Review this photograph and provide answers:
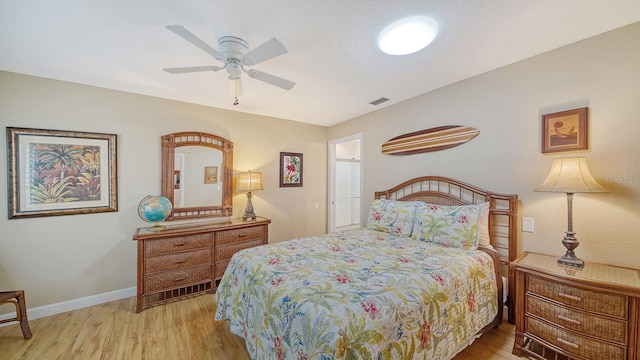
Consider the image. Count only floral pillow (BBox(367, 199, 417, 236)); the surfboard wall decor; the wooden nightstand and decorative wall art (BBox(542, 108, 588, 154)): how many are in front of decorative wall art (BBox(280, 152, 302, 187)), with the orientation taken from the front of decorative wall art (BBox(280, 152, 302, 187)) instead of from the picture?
4

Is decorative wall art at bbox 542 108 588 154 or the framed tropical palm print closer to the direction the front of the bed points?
the framed tropical palm print

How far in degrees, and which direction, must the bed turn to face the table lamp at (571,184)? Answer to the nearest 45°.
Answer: approximately 135° to its left

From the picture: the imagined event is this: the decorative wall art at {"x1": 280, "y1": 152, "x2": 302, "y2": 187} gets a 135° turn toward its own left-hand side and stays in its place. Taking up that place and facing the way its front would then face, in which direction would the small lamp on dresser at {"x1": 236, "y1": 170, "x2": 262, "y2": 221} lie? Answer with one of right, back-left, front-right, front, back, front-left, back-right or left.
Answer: back-left

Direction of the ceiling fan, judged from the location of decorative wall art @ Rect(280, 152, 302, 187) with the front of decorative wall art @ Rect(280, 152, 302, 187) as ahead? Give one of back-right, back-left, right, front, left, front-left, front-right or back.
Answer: front-right

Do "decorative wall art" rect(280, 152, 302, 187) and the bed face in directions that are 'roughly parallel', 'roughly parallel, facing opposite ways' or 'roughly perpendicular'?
roughly perpendicular

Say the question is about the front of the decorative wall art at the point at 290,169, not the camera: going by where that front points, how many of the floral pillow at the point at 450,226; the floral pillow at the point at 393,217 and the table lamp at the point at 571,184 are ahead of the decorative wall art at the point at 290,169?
3

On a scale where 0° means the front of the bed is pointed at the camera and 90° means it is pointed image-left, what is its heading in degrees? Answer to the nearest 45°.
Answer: approximately 45°

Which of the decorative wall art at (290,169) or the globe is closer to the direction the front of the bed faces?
the globe

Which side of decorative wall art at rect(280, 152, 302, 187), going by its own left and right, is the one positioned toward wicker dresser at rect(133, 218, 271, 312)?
right

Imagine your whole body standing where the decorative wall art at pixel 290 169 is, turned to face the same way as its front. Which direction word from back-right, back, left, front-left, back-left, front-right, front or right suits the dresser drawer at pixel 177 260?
right

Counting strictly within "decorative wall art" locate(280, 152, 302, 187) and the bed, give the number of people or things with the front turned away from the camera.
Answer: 0

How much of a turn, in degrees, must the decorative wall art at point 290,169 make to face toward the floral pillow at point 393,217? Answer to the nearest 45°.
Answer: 0° — it already faces it

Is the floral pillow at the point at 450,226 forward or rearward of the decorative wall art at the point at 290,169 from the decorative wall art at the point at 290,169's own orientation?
forward

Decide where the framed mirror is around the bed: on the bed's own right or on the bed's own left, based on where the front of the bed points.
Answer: on the bed's own right
